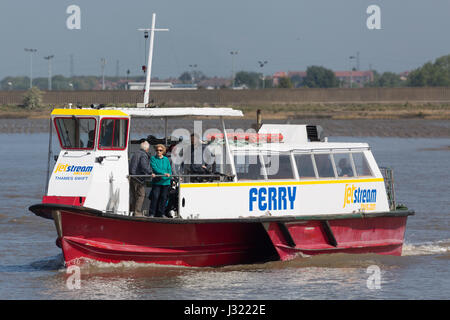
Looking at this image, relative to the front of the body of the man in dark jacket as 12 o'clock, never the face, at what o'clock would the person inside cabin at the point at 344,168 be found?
The person inside cabin is roughly at 1 o'clock from the man in dark jacket.

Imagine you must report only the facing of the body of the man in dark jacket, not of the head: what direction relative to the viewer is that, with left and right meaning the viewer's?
facing away from the viewer and to the right of the viewer

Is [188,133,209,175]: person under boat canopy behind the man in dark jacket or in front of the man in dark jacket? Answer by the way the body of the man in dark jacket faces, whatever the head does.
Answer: in front

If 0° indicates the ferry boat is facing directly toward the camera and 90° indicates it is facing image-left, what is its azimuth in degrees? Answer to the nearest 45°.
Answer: approximately 45°
